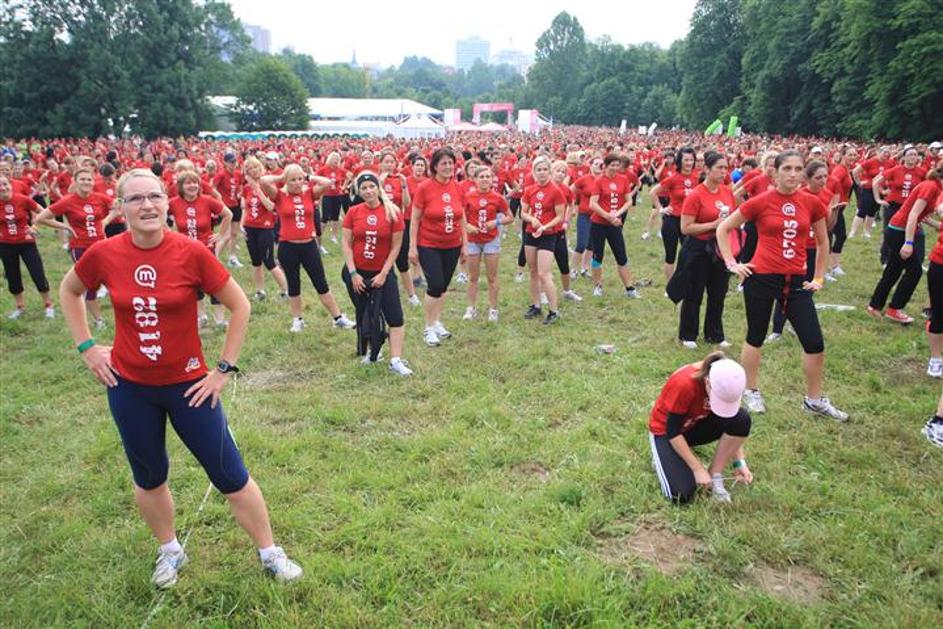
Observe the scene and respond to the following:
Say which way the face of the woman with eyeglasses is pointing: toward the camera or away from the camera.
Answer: toward the camera

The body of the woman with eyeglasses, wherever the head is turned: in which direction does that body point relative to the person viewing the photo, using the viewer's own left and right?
facing the viewer
